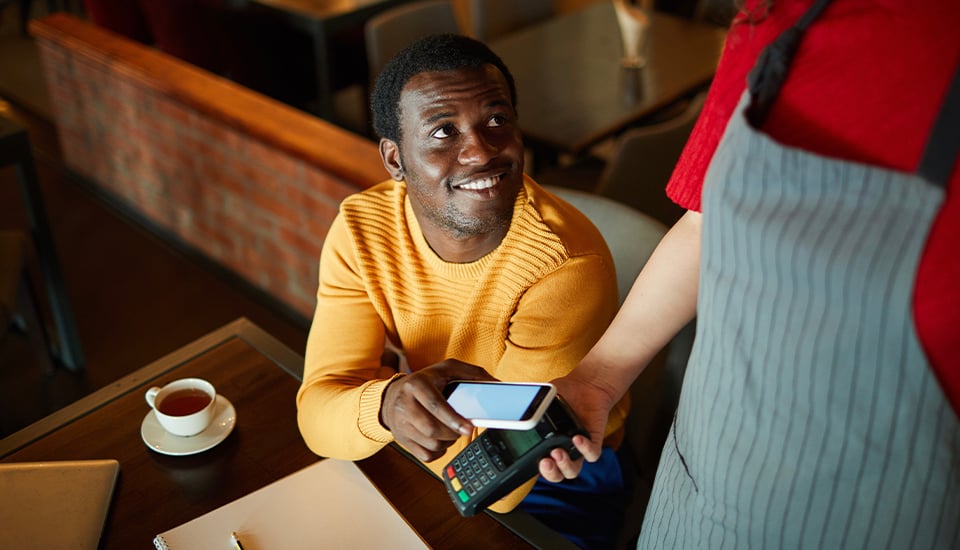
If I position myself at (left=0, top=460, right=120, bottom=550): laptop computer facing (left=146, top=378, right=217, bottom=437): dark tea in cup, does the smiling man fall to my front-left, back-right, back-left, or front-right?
front-right

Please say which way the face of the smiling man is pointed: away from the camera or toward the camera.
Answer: toward the camera

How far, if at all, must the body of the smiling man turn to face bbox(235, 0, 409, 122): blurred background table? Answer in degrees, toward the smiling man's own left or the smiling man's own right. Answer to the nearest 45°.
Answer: approximately 180°

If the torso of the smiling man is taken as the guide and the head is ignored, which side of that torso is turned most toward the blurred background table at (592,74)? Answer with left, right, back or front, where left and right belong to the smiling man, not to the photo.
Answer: back

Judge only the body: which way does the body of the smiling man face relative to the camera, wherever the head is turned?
toward the camera
